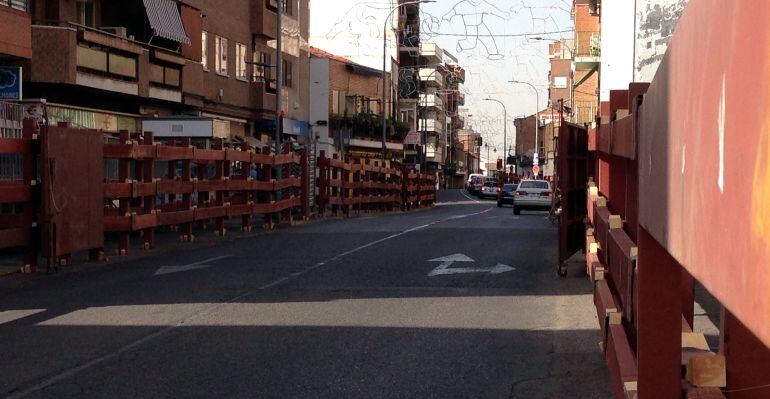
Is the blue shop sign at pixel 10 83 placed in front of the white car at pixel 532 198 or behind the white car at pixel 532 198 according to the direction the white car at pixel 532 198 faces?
behind

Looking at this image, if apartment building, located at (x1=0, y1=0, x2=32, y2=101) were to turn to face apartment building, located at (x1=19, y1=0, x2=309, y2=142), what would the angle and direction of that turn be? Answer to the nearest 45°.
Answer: approximately 90° to its left

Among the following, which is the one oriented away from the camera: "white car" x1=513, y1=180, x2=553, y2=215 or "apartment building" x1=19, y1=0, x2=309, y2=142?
the white car

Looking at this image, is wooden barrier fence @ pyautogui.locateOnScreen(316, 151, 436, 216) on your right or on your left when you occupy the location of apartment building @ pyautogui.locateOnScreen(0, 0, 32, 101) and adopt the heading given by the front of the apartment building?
on your left

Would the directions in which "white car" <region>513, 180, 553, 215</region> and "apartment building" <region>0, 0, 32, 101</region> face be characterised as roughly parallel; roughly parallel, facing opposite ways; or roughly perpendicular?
roughly perpendicular

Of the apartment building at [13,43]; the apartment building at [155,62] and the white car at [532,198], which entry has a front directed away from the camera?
the white car

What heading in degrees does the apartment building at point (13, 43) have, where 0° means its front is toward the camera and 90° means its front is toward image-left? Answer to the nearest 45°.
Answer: approximately 315°

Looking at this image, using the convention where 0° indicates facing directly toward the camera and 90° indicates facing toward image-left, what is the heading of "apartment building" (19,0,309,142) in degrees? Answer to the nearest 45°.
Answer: approximately 315°

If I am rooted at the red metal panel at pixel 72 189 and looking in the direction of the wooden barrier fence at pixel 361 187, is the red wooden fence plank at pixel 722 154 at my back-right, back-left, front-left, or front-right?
back-right

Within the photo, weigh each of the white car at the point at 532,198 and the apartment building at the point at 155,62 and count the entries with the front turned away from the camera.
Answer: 1

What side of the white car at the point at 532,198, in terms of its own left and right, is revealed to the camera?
back
